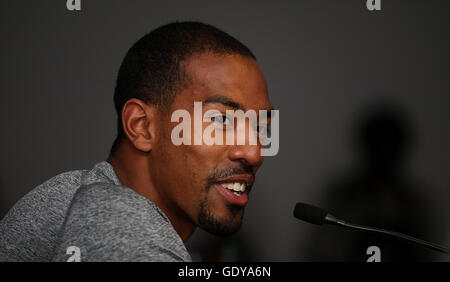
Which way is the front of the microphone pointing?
to the viewer's left

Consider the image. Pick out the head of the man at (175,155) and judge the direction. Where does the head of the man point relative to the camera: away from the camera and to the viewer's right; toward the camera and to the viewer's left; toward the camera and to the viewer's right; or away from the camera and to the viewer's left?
toward the camera and to the viewer's right

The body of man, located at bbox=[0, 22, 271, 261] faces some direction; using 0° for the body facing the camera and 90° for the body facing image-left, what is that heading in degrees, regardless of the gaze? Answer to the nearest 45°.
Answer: approximately 270°

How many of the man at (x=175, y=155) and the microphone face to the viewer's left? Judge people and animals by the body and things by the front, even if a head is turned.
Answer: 1
